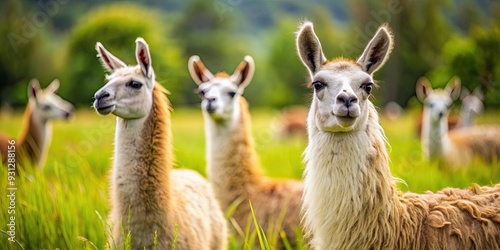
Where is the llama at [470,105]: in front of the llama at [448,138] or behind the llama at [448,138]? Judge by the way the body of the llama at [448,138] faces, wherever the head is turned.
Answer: behind

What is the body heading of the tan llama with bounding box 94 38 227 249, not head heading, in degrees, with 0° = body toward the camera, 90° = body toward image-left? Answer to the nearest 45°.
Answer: approximately 45°

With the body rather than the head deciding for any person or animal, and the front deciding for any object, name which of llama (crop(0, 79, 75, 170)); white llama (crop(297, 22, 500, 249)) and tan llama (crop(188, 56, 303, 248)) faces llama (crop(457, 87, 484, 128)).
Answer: llama (crop(0, 79, 75, 170))

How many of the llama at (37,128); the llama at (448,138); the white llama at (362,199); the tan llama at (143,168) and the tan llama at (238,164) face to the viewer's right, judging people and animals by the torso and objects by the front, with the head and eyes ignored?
1

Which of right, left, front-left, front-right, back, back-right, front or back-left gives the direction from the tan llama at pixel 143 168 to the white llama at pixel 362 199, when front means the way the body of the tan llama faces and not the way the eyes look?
left

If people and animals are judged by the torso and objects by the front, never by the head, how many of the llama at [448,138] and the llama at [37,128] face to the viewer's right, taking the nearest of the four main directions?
1

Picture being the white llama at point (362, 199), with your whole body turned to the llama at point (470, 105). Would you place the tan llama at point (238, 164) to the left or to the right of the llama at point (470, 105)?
left

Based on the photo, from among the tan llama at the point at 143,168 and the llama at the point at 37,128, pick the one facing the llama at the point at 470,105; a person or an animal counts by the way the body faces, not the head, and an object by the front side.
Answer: the llama at the point at 37,128

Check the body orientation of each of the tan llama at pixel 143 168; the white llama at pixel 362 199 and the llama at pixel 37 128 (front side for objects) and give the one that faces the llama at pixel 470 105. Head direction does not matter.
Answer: the llama at pixel 37 128

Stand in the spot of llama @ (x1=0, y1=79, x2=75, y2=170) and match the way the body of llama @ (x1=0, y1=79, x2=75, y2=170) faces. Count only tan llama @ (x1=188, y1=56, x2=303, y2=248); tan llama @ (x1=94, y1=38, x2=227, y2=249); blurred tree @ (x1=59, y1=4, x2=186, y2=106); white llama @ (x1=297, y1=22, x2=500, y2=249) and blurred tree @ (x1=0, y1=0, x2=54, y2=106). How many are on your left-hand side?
2

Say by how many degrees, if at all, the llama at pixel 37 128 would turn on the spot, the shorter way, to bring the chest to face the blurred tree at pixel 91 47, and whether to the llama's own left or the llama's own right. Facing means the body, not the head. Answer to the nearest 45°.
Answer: approximately 90° to the llama's own left

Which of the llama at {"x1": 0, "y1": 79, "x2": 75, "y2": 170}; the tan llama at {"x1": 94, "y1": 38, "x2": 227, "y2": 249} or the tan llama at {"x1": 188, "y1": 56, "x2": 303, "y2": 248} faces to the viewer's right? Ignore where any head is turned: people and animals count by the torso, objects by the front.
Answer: the llama

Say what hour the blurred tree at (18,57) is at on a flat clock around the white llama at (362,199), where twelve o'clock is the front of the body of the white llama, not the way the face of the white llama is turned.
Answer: The blurred tree is roughly at 3 o'clock from the white llama.

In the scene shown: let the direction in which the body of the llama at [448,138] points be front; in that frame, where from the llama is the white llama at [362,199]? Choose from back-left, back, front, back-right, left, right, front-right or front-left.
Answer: front-left

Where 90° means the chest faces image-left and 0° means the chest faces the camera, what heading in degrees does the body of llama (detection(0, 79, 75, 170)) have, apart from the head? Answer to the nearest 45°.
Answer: approximately 270°

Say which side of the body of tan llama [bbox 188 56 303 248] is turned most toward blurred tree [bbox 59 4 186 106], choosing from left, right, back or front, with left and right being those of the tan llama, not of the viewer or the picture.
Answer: right

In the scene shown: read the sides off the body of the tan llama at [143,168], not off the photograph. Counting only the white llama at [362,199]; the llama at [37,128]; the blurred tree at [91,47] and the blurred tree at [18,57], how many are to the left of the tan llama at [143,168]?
1
